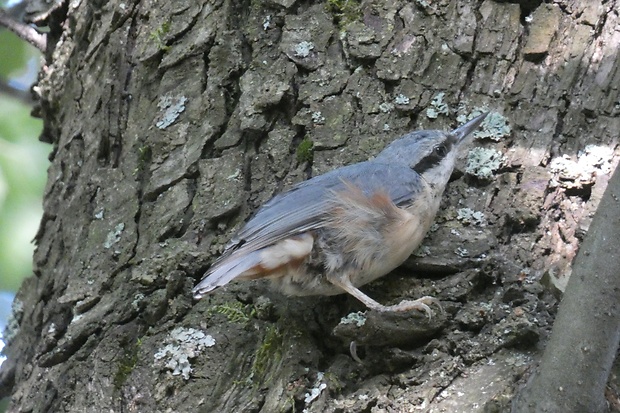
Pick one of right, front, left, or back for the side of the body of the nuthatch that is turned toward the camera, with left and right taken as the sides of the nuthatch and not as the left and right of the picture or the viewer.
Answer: right
